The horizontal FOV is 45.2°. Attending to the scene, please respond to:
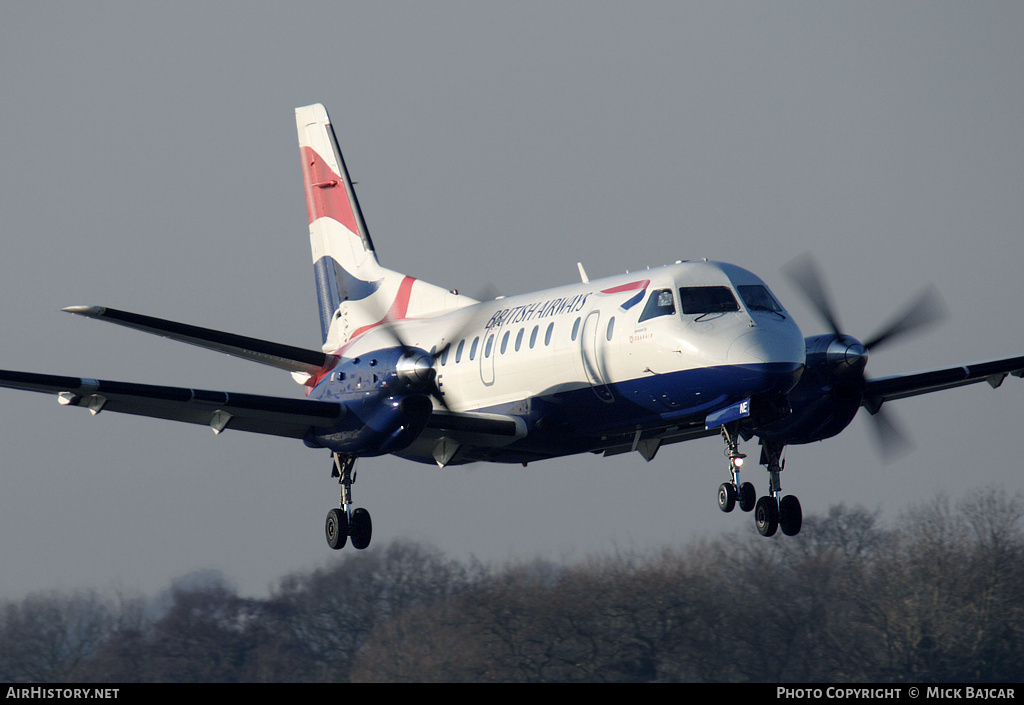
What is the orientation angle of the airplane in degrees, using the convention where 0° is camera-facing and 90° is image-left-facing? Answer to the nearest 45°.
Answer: approximately 315°
